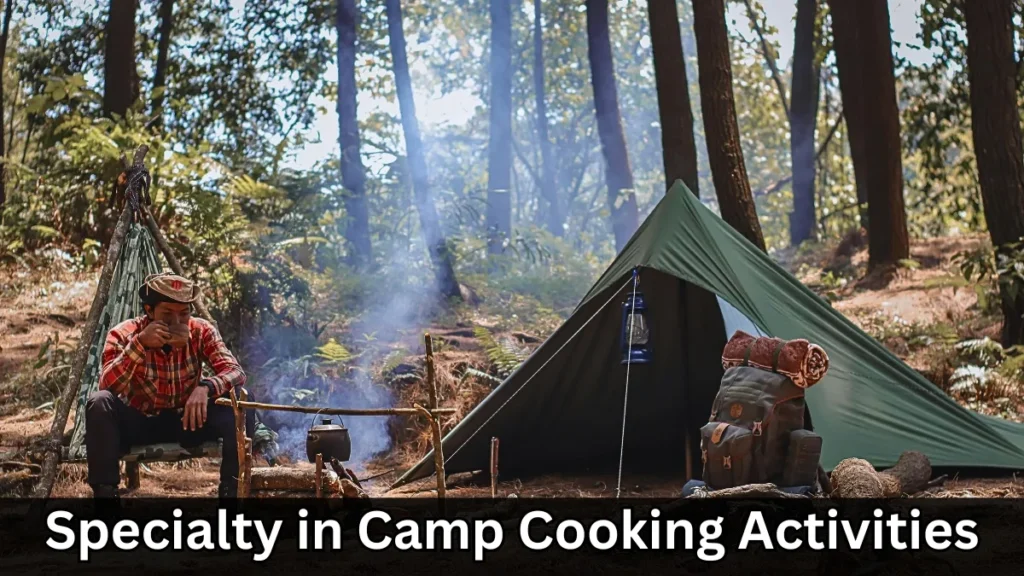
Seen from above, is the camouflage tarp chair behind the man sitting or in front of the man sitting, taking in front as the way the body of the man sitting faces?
behind

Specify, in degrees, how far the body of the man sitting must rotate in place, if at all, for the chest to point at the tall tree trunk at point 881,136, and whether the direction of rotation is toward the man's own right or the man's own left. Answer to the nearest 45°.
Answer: approximately 135° to the man's own left

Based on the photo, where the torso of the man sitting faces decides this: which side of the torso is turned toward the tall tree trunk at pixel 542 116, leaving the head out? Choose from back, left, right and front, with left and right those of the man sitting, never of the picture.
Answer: back

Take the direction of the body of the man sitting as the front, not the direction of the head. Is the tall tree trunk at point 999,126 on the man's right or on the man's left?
on the man's left

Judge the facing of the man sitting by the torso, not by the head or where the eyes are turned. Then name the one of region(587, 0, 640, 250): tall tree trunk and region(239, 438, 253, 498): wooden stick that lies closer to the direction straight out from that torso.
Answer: the wooden stick

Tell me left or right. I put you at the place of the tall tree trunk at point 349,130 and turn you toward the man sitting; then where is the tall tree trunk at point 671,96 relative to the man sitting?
left

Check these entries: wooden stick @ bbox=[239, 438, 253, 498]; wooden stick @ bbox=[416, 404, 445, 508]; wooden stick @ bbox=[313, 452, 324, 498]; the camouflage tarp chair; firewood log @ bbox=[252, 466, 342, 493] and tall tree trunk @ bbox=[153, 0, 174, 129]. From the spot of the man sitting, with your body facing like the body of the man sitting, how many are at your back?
2

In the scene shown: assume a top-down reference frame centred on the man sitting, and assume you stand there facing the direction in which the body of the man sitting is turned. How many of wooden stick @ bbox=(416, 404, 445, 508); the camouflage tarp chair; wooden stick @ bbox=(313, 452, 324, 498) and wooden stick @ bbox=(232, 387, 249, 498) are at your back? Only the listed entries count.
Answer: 1

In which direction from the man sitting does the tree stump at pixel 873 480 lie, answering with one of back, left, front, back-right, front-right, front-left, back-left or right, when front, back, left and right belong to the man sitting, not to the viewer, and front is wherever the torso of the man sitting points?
left

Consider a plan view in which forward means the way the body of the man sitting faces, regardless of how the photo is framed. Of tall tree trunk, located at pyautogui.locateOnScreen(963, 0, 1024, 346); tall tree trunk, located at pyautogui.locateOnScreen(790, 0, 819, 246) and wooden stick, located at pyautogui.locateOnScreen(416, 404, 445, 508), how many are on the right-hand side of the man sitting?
0

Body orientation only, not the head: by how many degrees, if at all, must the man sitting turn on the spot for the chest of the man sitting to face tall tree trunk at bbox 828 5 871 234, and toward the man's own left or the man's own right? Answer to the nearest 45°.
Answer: approximately 135° to the man's own left

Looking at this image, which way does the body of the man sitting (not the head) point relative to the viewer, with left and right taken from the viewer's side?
facing the viewer

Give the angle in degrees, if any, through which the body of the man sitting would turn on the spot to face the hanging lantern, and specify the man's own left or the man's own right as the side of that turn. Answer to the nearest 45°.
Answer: approximately 90° to the man's own left

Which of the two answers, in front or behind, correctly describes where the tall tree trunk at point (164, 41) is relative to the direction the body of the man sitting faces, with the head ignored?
behind

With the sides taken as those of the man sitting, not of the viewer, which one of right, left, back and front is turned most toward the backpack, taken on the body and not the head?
left

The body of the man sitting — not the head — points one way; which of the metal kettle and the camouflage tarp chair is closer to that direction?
the metal kettle

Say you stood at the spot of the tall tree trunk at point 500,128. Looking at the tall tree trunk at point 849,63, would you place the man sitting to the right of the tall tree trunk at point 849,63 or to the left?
right

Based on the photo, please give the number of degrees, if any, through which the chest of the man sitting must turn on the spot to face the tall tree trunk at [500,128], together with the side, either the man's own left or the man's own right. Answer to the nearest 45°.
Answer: approximately 135° to the man's own left
